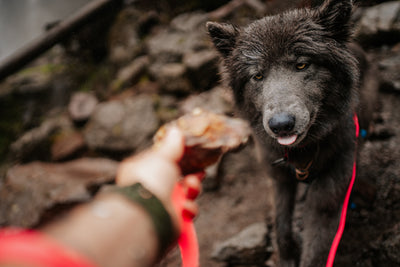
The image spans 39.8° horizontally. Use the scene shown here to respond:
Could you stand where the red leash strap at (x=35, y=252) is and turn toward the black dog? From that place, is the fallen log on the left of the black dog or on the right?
left

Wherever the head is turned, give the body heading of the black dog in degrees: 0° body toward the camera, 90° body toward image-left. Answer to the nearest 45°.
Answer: approximately 0°

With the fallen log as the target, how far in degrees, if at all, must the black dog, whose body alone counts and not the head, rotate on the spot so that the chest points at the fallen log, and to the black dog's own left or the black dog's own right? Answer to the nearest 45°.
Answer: approximately 135° to the black dog's own right

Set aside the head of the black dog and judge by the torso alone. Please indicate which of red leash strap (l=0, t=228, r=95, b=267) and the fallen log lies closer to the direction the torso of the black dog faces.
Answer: the red leash strap
